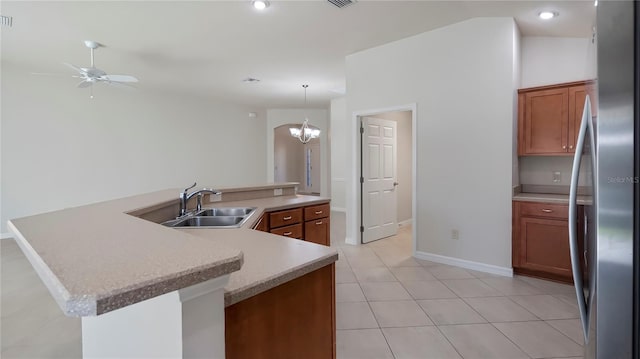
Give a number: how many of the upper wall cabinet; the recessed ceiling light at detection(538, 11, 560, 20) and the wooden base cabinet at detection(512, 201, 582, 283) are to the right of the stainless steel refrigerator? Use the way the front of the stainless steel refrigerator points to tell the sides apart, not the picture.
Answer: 3

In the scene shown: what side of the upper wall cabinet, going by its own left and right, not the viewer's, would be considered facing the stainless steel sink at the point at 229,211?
front

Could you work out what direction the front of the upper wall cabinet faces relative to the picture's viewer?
facing the viewer and to the left of the viewer

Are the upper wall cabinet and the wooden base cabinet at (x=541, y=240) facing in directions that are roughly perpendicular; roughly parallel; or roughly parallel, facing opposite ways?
roughly parallel

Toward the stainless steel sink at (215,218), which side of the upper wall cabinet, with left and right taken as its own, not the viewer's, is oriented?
front

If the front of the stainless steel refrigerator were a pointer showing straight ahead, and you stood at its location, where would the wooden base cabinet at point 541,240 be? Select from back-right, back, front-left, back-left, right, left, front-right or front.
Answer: right

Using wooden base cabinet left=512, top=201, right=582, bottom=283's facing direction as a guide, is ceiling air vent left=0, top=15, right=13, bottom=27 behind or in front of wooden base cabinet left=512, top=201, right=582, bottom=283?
in front

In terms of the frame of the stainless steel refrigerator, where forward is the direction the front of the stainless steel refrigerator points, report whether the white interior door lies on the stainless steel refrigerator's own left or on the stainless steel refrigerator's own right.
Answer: on the stainless steel refrigerator's own right

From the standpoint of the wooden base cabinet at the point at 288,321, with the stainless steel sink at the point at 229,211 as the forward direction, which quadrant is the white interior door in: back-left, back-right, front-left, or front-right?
front-right

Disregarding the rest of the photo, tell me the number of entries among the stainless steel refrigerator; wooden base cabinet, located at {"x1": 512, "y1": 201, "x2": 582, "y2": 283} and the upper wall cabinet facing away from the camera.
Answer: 0

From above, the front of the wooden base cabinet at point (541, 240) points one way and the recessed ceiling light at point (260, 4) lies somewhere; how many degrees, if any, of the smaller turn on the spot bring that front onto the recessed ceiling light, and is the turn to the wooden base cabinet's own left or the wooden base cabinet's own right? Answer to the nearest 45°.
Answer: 0° — it already faces it

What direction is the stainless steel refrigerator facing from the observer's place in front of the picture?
facing to the left of the viewer

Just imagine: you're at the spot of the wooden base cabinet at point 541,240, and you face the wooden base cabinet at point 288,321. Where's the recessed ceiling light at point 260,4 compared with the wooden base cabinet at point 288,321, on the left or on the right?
right

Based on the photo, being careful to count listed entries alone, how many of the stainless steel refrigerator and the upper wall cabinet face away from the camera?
0

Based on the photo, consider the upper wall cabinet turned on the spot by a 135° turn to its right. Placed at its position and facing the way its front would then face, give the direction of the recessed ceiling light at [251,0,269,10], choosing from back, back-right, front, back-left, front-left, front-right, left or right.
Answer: back-left

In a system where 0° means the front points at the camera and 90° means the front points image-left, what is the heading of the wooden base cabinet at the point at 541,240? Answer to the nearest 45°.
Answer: approximately 45°
